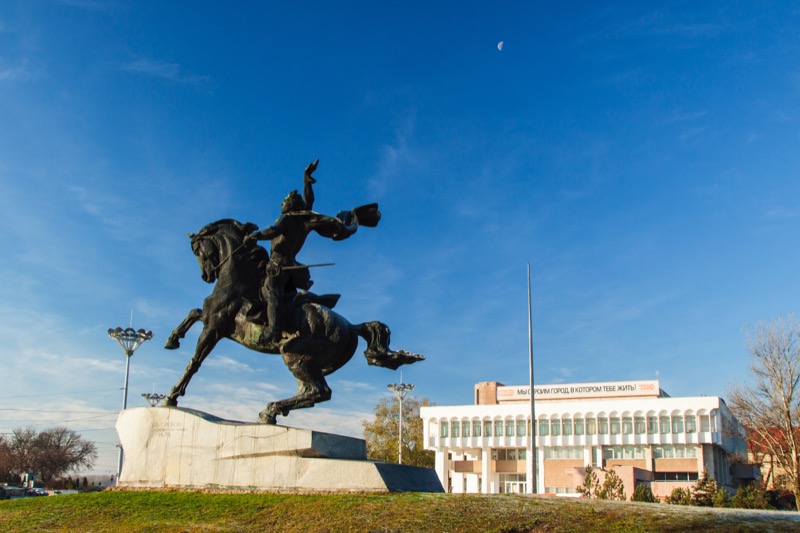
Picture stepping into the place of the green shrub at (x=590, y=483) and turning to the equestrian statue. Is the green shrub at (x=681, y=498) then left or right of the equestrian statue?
left

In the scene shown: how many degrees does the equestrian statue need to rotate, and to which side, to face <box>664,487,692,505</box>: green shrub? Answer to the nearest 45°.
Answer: approximately 135° to its right

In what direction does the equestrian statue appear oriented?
to the viewer's left

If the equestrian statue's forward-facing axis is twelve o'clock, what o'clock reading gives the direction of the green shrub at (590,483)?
The green shrub is roughly at 4 o'clock from the equestrian statue.
